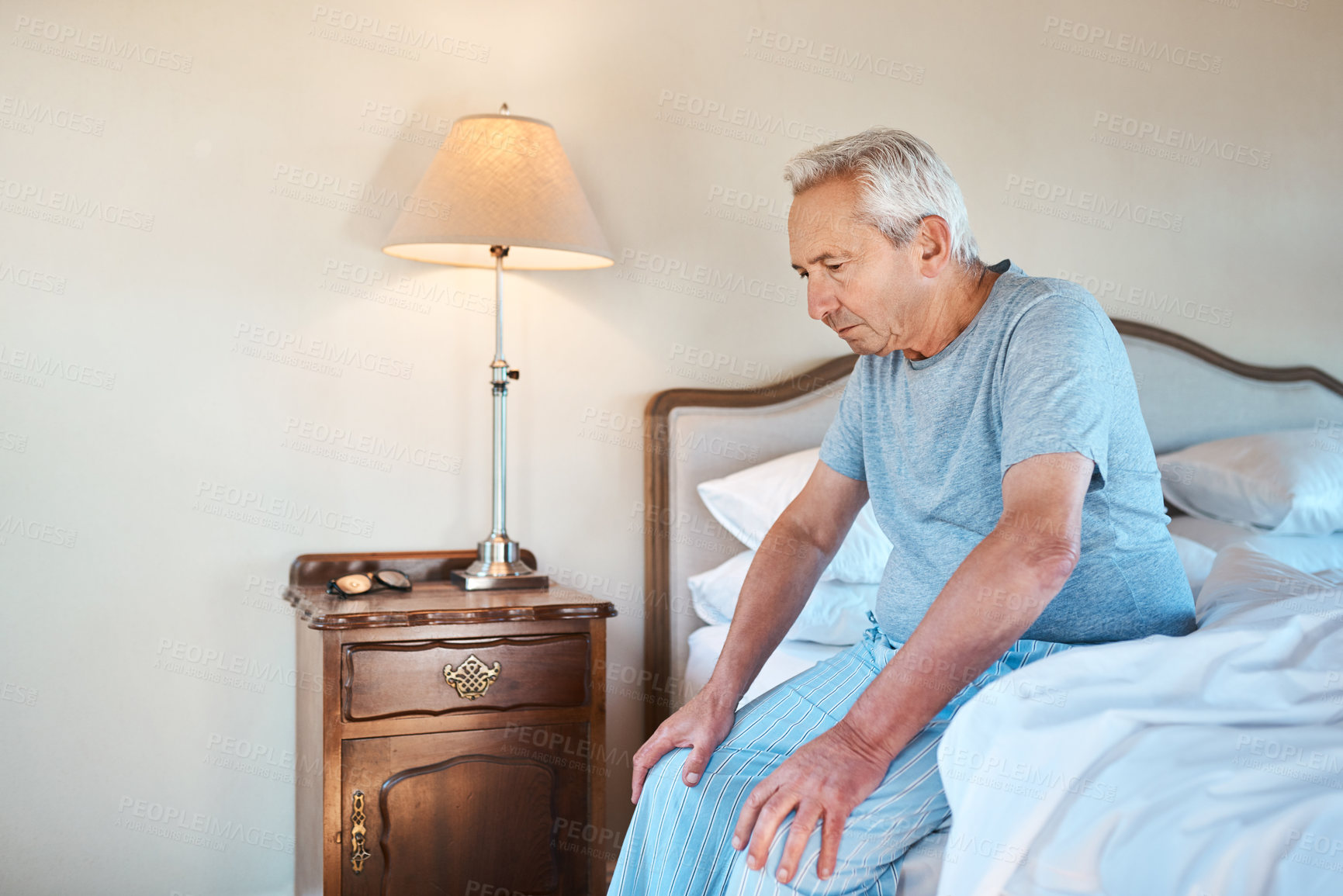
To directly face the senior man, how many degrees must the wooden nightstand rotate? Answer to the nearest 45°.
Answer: approximately 45° to its left

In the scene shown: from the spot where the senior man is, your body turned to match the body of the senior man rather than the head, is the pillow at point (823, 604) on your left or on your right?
on your right

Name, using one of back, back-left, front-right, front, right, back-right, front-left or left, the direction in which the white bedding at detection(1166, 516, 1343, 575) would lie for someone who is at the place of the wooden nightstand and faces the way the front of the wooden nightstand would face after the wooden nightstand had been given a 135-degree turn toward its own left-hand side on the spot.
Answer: front-right

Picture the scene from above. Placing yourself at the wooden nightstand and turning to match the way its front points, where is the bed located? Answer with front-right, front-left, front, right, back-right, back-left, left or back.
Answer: front-left

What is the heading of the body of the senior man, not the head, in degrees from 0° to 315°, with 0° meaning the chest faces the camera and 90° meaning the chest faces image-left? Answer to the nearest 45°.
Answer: approximately 45°

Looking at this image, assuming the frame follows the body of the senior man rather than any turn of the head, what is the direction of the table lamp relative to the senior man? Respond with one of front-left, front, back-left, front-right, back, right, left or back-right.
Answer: right

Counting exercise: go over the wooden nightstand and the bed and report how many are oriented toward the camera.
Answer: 2

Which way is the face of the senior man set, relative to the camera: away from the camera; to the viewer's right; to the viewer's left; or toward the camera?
to the viewer's left
